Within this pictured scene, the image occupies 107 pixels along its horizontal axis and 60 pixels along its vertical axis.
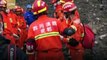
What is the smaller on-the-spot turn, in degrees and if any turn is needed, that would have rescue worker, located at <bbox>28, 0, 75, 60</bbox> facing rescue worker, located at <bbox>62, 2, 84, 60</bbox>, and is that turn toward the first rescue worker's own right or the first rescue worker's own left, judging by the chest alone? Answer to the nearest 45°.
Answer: approximately 45° to the first rescue worker's own right

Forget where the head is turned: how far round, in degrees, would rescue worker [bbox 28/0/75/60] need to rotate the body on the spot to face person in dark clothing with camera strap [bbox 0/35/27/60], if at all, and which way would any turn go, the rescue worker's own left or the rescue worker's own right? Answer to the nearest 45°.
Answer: approximately 135° to the rescue worker's own left

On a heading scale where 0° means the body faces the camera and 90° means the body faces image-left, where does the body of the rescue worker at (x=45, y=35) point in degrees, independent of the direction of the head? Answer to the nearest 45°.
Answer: approximately 180°

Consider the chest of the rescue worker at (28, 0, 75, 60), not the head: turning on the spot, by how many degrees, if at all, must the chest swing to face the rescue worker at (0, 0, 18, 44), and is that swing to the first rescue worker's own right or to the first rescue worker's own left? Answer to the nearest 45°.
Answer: approximately 45° to the first rescue worker's own left
